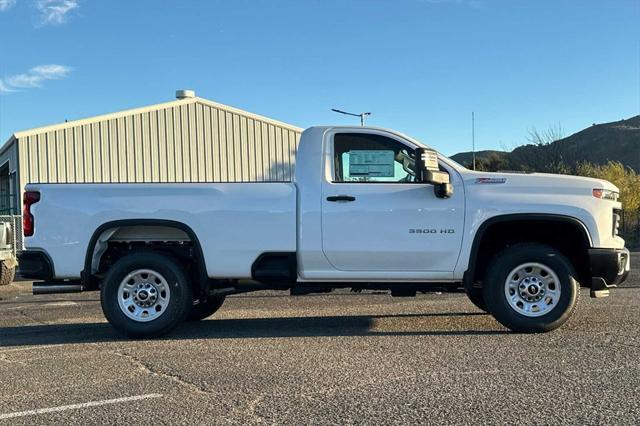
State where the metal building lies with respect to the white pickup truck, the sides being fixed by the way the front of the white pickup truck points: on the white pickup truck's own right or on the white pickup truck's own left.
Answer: on the white pickup truck's own left

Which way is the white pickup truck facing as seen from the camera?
to the viewer's right
